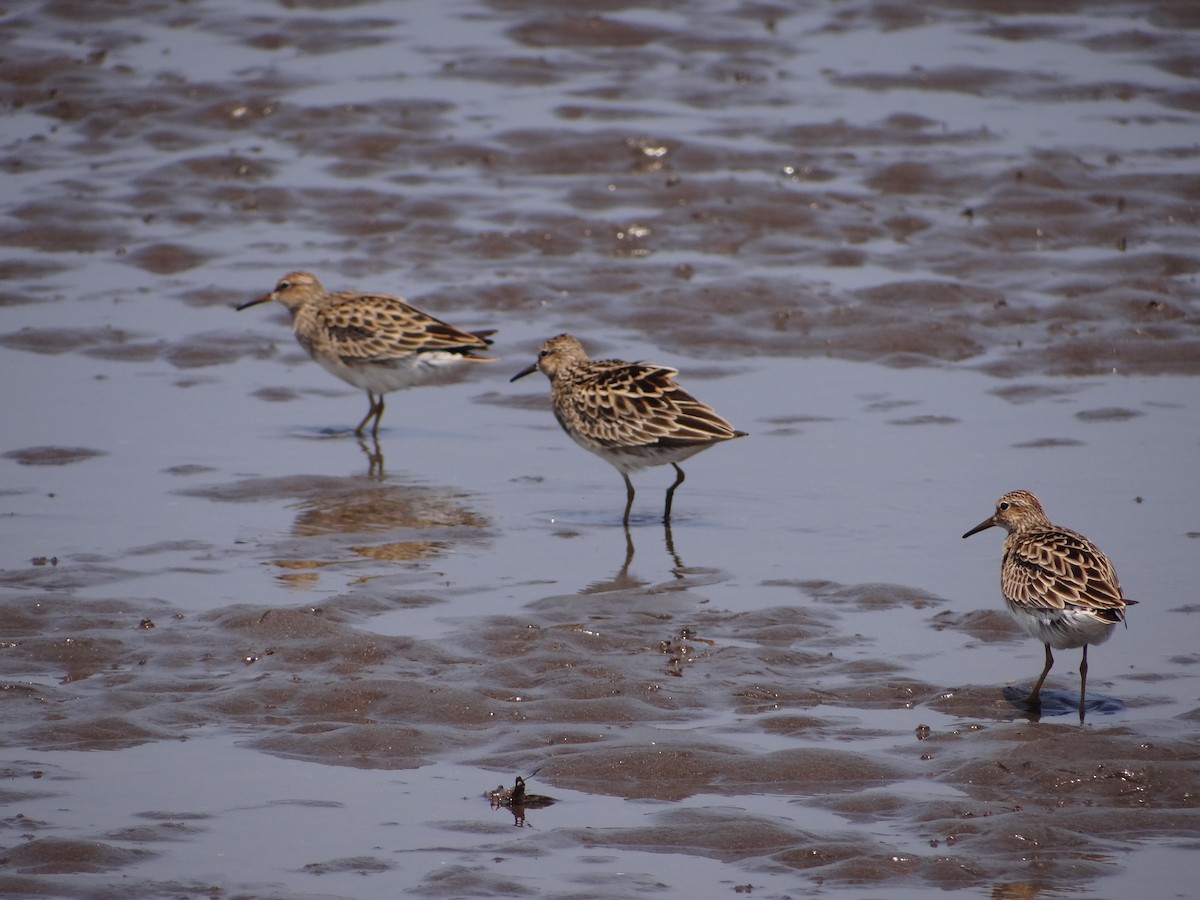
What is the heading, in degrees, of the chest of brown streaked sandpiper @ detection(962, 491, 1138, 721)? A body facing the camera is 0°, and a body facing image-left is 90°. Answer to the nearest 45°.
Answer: approximately 135°

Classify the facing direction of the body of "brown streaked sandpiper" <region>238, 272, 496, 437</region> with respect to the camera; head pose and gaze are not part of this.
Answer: to the viewer's left

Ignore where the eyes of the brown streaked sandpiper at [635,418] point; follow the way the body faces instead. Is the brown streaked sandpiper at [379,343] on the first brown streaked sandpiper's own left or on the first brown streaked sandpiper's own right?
on the first brown streaked sandpiper's own right

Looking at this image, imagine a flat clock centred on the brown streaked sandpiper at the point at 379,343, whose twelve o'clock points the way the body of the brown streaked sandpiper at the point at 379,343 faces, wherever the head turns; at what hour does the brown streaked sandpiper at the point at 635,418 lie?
the brown streaked sandpiper at the point at 635,418 is roughly at 8 o'clock from the brown streaked sandpiper at the point at 379,343.

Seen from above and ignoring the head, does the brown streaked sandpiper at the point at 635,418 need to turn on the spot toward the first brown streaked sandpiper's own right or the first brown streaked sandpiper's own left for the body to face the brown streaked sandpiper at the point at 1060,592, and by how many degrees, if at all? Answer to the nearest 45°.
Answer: approximately 135° to the first brown streaked sandpiper's own left

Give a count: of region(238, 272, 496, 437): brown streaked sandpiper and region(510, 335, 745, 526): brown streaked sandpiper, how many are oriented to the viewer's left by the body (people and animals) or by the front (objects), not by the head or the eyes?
2

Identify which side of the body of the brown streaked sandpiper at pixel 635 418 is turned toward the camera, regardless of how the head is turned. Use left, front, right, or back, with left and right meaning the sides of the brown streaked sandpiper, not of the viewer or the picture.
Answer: left
